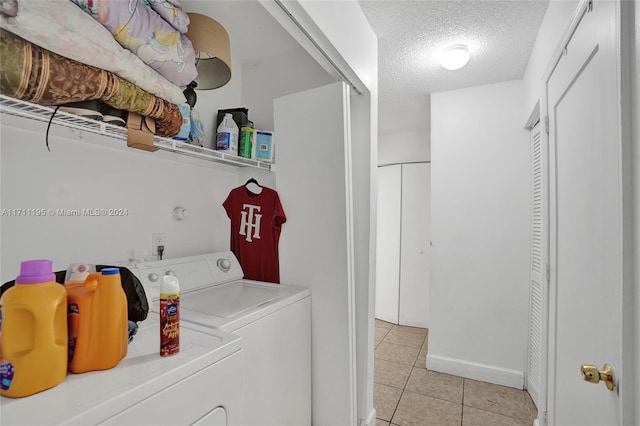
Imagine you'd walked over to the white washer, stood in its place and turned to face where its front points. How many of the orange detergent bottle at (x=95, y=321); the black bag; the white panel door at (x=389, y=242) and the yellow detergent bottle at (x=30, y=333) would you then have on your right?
3

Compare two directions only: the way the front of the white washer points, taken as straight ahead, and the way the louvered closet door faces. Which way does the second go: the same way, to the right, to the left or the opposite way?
the opposite way

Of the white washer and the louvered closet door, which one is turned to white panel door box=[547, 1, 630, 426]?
the white washer

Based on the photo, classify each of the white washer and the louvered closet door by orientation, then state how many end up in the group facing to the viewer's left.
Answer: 1

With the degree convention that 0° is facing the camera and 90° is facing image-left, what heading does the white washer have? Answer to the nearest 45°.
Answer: approximately 315°

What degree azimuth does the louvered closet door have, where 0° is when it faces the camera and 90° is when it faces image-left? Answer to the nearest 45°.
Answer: approximately 90°

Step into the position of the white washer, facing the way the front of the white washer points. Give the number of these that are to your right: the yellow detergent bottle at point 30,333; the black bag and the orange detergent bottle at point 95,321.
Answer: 3

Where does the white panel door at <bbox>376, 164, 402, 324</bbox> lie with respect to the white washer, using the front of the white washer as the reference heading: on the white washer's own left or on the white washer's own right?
on the white washer's own left

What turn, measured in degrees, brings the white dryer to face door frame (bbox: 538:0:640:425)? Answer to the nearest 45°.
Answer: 0° — it already faces it

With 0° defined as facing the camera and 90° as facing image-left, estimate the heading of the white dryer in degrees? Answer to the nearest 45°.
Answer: approximately 315°

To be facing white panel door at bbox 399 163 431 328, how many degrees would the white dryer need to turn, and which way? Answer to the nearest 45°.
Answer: approximately 90° to its left
